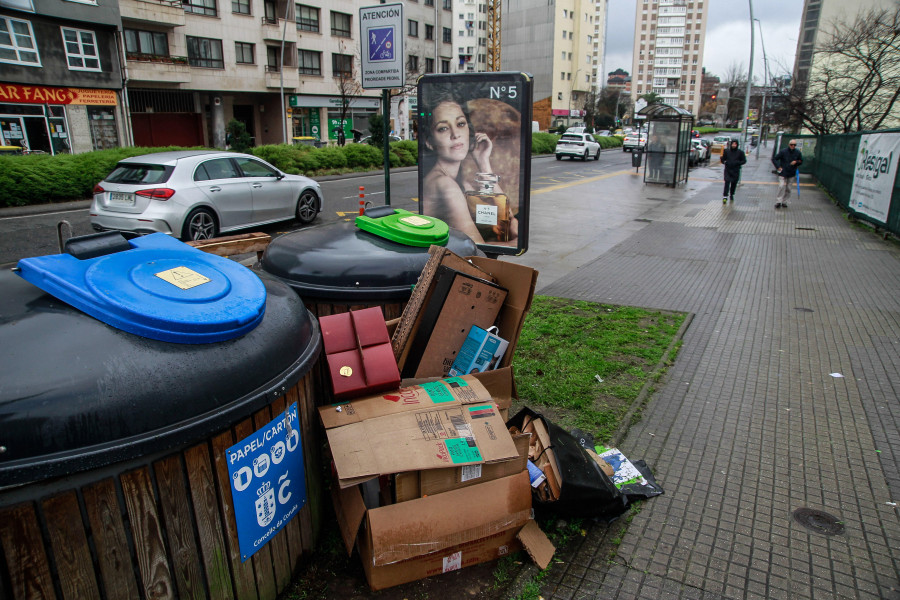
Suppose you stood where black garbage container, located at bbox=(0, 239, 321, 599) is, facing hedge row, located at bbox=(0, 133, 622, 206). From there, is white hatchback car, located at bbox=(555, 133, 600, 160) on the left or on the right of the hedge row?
right

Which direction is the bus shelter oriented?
to the viewer's left

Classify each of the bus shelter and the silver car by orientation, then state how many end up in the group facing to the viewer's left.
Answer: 1

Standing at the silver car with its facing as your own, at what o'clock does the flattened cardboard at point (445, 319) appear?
The flattened cardboard is roughly at 4 o'clock from the silver car.

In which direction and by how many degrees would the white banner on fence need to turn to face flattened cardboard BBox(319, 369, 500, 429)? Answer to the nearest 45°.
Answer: approximately 45° to its left

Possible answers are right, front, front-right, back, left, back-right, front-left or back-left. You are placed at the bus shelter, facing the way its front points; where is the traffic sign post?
left

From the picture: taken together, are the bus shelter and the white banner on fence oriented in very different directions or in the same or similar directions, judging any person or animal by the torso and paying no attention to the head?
same or similar directions

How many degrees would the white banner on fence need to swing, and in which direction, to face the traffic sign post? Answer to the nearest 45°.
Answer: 0° — it already faces it

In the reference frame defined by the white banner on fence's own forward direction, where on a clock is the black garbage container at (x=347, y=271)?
The black garbage container is roughly at 11 o'clock from the white banner on fence.

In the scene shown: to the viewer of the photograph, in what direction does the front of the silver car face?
facing away from the viewer and to the right of the viewer

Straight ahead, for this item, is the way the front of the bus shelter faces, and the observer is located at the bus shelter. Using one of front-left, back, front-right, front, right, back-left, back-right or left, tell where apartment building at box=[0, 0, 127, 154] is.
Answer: front

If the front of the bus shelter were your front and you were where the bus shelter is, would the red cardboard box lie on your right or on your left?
on your left

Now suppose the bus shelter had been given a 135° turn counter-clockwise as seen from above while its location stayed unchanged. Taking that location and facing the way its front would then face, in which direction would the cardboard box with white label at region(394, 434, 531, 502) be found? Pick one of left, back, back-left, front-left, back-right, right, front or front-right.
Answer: front-right

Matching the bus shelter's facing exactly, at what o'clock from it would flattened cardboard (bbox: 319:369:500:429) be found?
The flattened cardboard is roughly at 9 o'clock from the bus shelter.

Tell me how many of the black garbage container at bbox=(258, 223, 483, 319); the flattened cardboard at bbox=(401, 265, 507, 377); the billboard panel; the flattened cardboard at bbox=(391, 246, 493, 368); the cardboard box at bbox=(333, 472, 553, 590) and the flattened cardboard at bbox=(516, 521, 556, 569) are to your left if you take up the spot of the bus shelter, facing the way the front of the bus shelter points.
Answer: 6

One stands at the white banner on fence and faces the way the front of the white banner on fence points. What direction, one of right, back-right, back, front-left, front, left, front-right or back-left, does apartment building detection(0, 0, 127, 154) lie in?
front-right

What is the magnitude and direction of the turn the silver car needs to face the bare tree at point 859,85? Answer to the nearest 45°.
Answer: approximately 45° to its right

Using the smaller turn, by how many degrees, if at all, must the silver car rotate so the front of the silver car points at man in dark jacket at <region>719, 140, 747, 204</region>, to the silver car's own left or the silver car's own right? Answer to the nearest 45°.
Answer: approximately 45° to the silver car's own right

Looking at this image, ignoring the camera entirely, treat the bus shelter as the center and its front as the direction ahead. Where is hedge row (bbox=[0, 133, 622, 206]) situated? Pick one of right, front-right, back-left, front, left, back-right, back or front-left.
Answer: front-left
